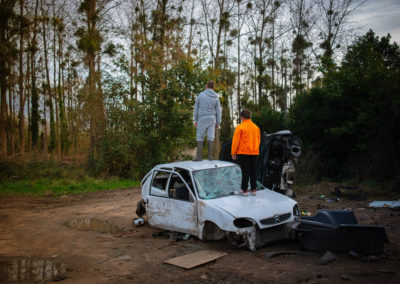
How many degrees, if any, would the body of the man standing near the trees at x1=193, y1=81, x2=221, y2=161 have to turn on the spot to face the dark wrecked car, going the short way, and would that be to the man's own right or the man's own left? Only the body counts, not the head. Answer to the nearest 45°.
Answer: approximately 90° to the man's own right

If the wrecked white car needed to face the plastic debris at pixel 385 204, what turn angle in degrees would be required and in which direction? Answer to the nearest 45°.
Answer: approximately 90° to its left

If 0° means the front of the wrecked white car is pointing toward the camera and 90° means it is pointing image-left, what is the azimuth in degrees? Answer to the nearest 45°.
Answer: approximately 315°

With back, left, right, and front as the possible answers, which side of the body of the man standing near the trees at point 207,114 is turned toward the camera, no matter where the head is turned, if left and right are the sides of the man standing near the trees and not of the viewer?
back

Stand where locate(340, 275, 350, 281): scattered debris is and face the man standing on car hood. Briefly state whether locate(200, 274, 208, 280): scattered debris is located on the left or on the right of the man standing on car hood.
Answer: left

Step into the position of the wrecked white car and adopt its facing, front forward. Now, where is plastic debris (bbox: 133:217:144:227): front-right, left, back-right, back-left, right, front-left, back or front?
back

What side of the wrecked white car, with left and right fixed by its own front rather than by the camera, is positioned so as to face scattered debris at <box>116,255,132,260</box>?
right

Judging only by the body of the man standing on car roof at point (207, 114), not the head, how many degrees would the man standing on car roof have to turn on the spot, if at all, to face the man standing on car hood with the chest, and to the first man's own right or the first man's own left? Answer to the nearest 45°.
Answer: approximately 180°
